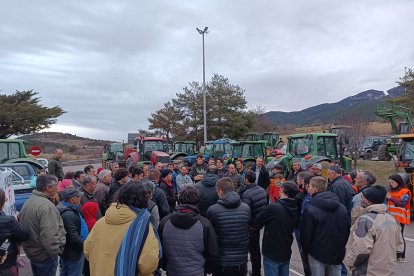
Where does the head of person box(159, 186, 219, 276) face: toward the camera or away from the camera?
away from the camera

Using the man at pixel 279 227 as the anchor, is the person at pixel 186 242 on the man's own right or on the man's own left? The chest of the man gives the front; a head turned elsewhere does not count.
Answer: on the man's own left

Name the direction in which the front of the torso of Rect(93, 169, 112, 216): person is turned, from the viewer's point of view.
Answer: to the viewer's right

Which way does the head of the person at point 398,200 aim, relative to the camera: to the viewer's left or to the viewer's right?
to the viewer's left

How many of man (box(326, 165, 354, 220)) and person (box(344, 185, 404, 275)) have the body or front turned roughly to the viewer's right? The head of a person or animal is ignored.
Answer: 0

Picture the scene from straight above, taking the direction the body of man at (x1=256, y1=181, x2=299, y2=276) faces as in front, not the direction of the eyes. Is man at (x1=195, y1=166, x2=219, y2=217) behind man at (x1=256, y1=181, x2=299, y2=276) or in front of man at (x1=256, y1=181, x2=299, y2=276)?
in front

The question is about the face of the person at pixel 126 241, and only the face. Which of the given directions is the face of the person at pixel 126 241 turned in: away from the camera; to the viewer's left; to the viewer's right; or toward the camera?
away from the camera

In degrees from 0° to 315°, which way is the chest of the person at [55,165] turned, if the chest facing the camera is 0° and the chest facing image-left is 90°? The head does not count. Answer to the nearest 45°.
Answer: approximately 315°

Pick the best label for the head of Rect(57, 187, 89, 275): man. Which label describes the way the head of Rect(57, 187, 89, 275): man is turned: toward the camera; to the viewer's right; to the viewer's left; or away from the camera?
to the viewer's right

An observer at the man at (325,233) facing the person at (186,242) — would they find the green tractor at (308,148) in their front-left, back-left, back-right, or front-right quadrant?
back-right

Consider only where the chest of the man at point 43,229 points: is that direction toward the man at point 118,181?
yes

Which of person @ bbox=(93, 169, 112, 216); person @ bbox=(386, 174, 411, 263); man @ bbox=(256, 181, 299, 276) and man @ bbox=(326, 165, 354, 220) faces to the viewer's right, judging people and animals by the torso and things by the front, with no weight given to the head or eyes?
person @ bbox=(93, 169, 112, 216)

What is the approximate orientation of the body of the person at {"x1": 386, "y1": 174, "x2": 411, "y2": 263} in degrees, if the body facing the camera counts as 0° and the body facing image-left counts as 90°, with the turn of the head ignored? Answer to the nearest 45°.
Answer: approximately 45°

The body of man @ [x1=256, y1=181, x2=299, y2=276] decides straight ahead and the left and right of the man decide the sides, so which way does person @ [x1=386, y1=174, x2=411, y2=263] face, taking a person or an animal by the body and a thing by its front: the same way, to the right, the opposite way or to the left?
to the left
